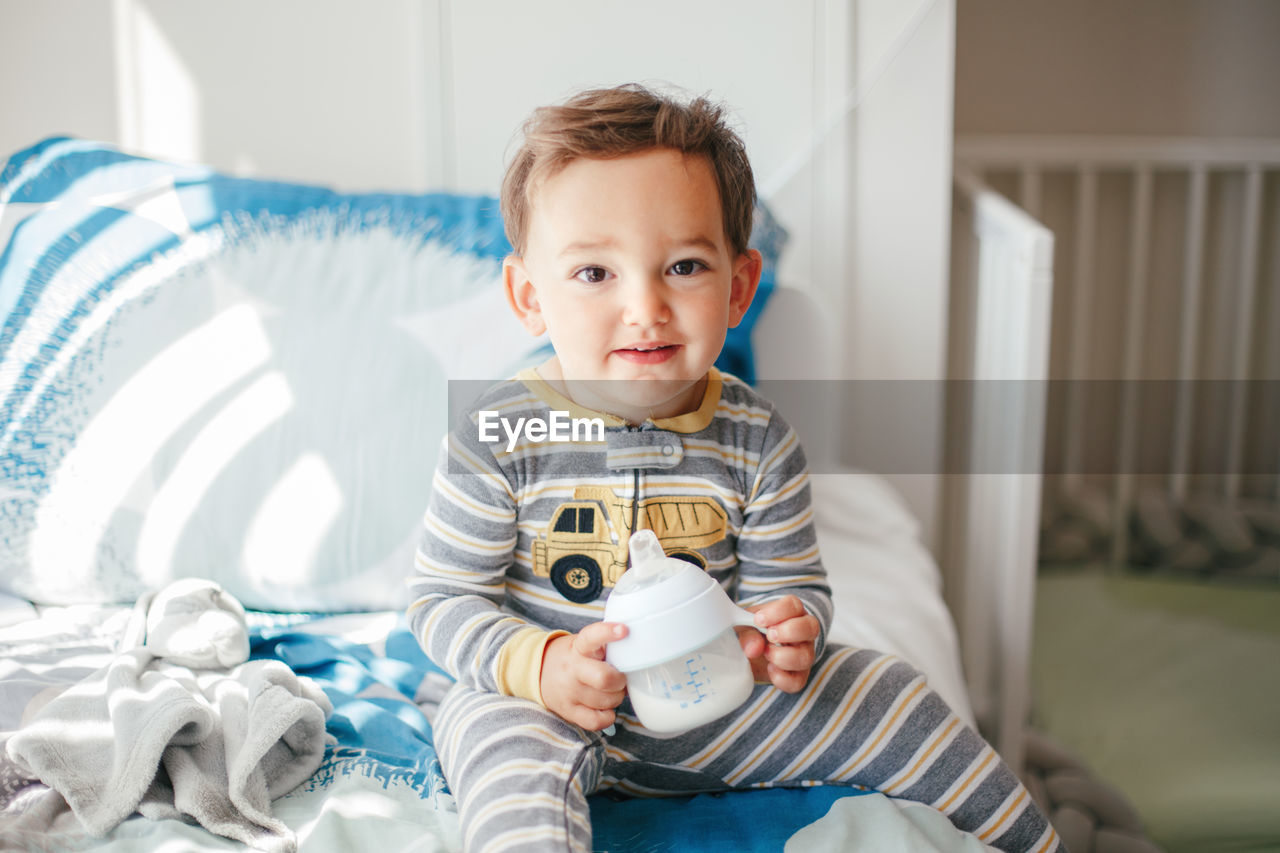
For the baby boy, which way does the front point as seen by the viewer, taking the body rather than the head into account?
toward the camera

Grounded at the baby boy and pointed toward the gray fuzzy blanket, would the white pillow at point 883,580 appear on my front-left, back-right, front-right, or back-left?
back-right

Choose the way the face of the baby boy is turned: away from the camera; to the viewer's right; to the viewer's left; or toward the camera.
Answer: toward the camera
